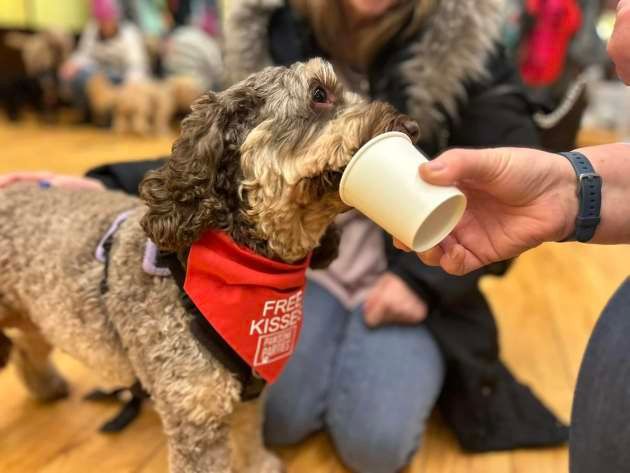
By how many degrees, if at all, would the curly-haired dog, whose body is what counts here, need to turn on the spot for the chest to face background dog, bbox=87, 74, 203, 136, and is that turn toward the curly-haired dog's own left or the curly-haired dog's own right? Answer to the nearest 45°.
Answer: approximately 135° to the curly-haired dog's own left

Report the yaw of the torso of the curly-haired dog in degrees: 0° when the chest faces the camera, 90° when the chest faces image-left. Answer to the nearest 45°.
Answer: approximately 315°
